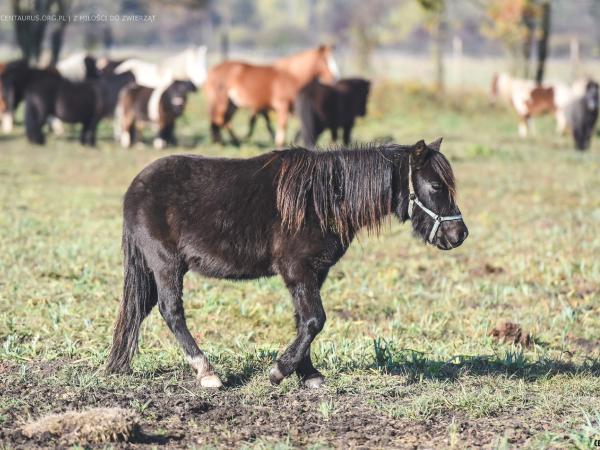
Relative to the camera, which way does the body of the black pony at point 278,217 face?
to the viewer's right

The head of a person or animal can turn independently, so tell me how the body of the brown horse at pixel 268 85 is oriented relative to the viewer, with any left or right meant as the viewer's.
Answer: facing to the right of the viewer

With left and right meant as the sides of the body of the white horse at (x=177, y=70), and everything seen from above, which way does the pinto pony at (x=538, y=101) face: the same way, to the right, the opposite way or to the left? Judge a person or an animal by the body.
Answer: the opposite way

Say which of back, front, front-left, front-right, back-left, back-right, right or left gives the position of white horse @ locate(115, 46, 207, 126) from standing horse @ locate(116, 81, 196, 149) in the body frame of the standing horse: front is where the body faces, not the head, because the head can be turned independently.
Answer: left

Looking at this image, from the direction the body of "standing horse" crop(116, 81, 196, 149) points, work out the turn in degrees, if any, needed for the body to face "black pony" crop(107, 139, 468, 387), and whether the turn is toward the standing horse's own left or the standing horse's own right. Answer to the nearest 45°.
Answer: approximately 90° to the standing horse's own right

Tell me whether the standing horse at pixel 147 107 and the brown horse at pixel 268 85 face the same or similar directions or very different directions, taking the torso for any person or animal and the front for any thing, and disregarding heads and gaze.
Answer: same or similar directions

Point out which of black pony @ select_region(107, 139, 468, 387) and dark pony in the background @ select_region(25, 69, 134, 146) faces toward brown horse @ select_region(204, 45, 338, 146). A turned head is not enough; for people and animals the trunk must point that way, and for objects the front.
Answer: the dark pony in the background

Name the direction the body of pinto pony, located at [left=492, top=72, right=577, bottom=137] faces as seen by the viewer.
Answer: to the viewer's left

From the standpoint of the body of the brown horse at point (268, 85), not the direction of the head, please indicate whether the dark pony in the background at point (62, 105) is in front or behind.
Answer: behind

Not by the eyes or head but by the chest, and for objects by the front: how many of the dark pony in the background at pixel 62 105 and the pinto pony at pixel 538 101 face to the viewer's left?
1

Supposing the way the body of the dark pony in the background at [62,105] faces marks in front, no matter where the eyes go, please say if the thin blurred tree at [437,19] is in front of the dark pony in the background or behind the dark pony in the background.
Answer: in front

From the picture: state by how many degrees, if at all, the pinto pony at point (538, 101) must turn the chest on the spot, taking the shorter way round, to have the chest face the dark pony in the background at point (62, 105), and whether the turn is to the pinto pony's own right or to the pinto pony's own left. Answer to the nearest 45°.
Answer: approximately 45° to the pinto pony's own left

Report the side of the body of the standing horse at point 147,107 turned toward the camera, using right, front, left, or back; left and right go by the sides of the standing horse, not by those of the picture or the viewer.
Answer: right

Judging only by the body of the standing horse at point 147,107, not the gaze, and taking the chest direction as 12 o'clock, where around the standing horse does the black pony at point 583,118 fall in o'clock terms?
The black pony is roughly at 12 o'clock from the standing horse.

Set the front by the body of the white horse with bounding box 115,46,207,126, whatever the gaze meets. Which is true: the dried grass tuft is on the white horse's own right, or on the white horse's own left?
on the white horse's own right

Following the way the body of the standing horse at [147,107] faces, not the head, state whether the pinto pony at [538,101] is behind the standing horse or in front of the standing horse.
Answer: in front

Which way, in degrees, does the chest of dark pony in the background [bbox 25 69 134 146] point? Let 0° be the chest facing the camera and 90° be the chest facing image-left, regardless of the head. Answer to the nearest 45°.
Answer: approximately 270°

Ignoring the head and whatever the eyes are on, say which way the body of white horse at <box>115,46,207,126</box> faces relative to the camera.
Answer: to the viewer's right
